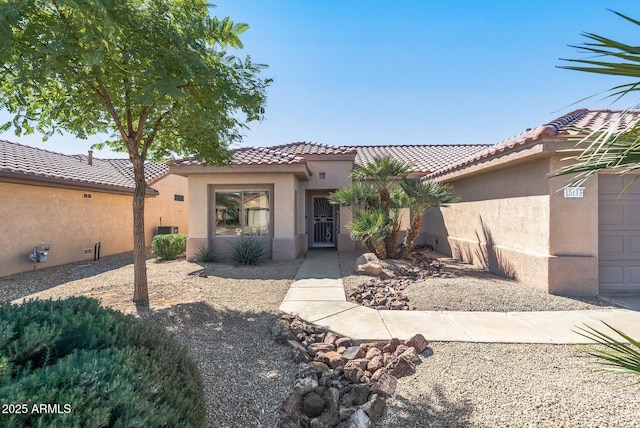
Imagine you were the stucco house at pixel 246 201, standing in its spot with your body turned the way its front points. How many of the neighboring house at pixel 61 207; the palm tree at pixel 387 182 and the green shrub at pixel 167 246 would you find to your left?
1

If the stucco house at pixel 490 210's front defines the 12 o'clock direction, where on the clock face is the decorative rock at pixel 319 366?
The decorative rock is roughly at 1 o'clock from the stucco house.

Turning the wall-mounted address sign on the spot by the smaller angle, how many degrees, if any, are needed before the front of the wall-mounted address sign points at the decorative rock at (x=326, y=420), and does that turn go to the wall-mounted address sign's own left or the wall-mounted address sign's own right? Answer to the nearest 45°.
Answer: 0° — it already faces it

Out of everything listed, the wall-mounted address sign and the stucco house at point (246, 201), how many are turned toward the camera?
2

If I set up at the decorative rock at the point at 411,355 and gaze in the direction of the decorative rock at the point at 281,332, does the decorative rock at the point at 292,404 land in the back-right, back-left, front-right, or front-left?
front-left

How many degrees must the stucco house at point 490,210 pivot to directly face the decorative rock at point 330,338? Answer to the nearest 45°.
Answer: approximately 45° to its right

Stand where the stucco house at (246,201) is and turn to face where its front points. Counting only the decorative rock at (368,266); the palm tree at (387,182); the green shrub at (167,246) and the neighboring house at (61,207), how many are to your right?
2

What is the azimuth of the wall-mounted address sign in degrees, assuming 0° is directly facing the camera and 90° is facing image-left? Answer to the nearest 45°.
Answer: approximately 0°

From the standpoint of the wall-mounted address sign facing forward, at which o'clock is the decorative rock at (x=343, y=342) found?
The decorative rock is roughly at 1 o'clock from the wall-mounted address sign.

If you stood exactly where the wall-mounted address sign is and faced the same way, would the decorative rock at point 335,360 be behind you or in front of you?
in front

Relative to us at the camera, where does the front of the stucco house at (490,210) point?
facing the viewer

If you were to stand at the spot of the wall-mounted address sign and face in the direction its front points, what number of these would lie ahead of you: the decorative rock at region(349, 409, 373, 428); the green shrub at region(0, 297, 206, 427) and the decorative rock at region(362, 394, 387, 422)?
3

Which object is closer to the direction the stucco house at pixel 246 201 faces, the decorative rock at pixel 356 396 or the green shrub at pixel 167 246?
the decorative rock

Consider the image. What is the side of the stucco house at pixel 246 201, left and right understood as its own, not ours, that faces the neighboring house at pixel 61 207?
right
